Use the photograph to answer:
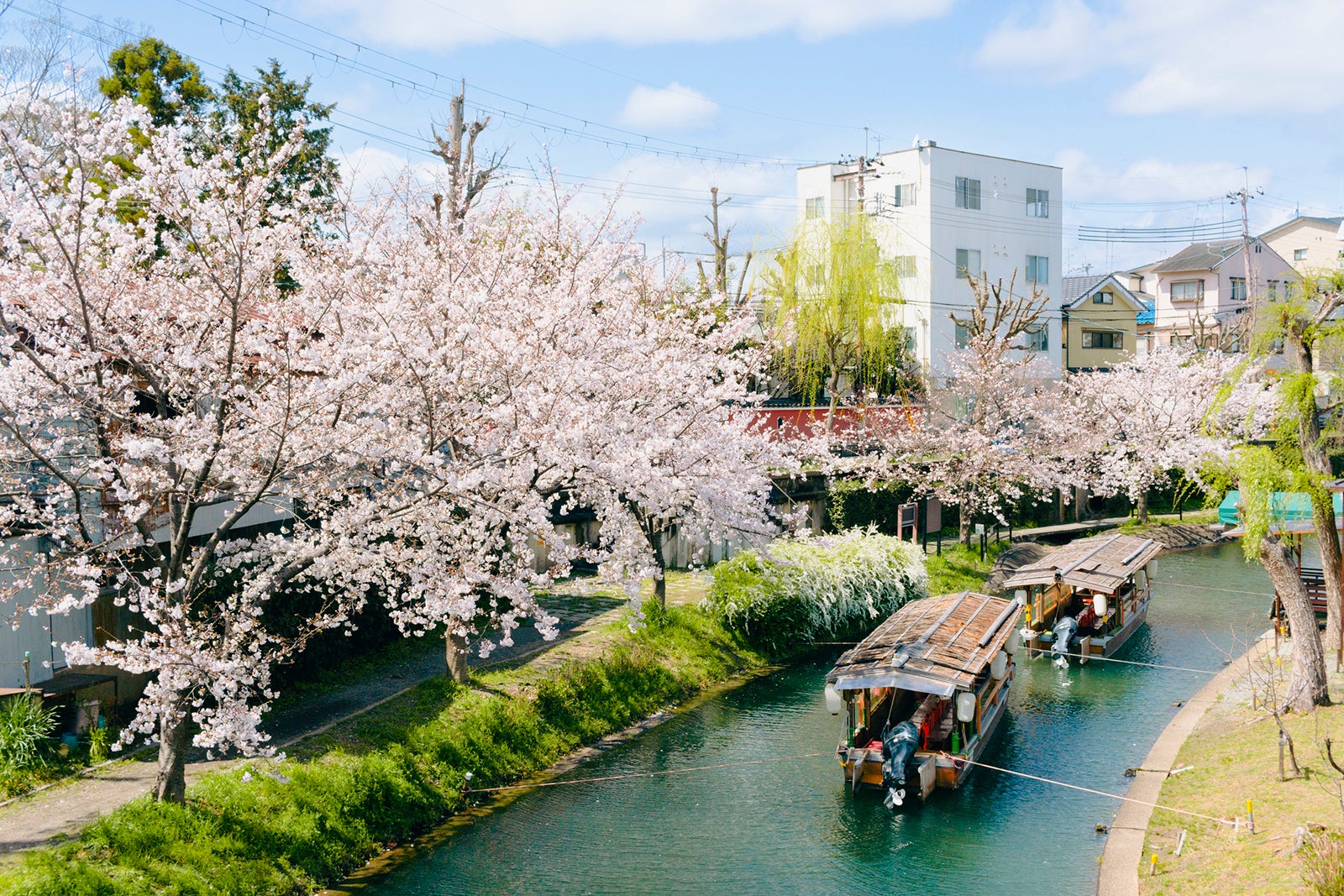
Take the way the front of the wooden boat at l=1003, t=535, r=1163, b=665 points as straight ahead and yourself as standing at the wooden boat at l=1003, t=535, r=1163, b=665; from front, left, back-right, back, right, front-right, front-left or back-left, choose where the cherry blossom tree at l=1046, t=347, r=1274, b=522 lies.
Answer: front-left

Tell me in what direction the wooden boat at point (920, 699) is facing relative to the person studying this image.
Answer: facing away from the viewer and to the right of the viewer

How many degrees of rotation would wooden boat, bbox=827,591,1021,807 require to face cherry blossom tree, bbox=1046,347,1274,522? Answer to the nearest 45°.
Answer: approximately 45° to its left

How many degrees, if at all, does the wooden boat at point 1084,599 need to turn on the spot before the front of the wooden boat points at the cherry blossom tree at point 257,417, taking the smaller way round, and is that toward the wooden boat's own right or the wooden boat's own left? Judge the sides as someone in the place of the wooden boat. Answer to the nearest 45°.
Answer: approximately 180°

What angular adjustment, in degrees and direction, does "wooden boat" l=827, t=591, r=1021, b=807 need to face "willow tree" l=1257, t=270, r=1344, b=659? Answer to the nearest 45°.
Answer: approximately 45° to its right

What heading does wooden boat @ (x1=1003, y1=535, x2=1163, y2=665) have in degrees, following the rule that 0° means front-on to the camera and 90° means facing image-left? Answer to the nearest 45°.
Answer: approximately 225°

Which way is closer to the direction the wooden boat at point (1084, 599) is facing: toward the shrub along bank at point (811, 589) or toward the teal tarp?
the teal tarp

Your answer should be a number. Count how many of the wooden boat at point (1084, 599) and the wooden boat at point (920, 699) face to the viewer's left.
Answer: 0

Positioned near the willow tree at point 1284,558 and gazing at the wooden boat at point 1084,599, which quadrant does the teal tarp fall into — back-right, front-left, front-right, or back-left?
front-right
